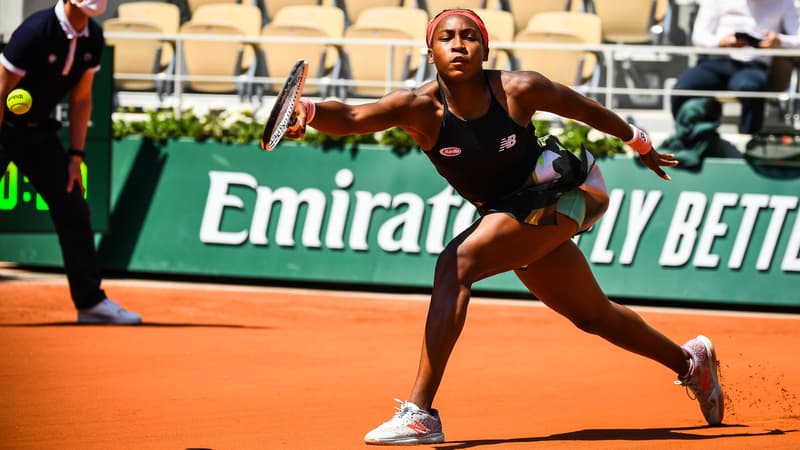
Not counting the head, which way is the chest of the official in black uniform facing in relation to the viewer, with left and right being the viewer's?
facing the viewer and to the right of the viewer

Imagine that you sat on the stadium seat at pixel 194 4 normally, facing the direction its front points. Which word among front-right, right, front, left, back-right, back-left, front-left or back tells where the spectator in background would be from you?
front-left

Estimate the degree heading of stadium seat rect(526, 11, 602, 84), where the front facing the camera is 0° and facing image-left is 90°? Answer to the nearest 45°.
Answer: approximately 0°

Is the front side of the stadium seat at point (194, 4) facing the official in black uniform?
yes

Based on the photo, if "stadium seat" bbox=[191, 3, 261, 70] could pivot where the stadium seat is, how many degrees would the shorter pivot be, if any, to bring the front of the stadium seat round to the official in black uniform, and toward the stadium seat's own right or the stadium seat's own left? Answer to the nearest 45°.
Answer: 0° — it already faces them

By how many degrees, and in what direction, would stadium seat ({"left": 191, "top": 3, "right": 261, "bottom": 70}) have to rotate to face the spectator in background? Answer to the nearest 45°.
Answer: approximately 45° to its left

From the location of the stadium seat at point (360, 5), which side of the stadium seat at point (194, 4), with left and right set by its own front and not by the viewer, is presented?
left

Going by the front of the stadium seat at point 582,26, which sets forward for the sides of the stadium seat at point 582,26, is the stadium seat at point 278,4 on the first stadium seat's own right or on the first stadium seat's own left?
on the first stadium seat's own right

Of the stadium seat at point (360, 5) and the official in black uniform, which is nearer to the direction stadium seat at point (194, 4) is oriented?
the official in black uniform
